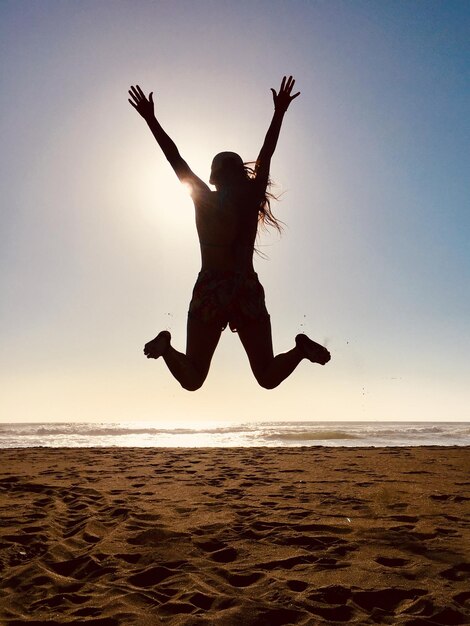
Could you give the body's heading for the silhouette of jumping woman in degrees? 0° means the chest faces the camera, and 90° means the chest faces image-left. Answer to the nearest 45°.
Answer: approximately 180°
